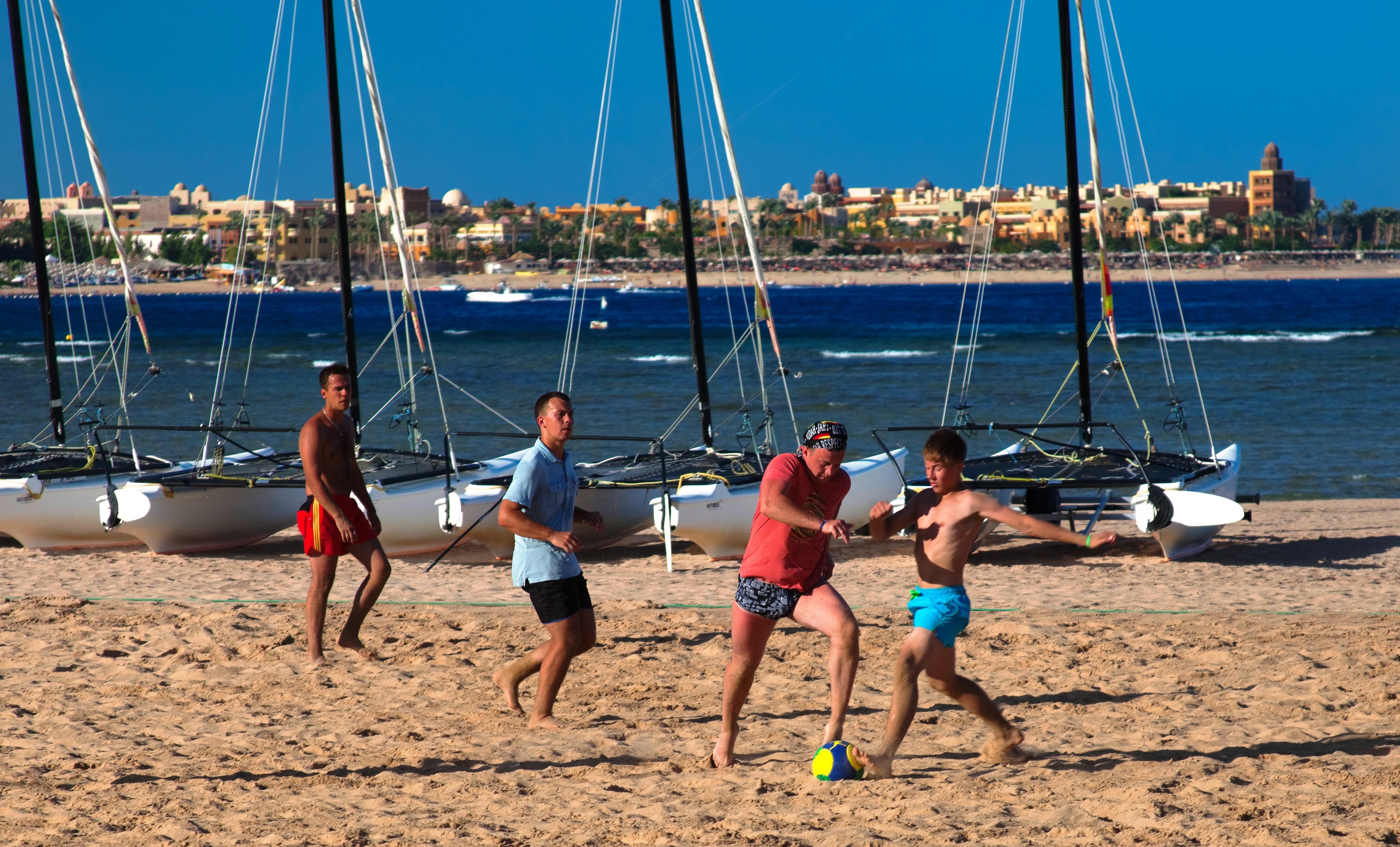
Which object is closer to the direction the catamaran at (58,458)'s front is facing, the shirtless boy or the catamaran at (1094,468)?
the catamaran

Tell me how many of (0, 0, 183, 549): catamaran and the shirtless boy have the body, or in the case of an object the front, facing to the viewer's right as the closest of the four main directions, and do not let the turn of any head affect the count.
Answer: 1

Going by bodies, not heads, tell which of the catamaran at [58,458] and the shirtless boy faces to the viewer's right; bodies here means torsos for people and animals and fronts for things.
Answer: the catamaran

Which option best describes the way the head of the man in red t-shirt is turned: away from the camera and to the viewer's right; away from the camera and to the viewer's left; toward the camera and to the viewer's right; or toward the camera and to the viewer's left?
toward the camera and to the viewer's right

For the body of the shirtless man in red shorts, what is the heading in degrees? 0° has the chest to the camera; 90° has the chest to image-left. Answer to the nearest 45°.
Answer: approximately 315°

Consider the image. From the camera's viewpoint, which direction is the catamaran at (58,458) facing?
to the viewer's right

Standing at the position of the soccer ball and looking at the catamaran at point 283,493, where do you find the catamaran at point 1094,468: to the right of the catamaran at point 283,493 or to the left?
right

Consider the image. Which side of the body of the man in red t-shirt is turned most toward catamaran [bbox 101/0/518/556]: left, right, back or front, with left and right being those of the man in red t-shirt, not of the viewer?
back

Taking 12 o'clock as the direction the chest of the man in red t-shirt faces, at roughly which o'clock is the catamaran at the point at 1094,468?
The catamaran is roughly at 8 o'clock from the man in red t-shirt.
